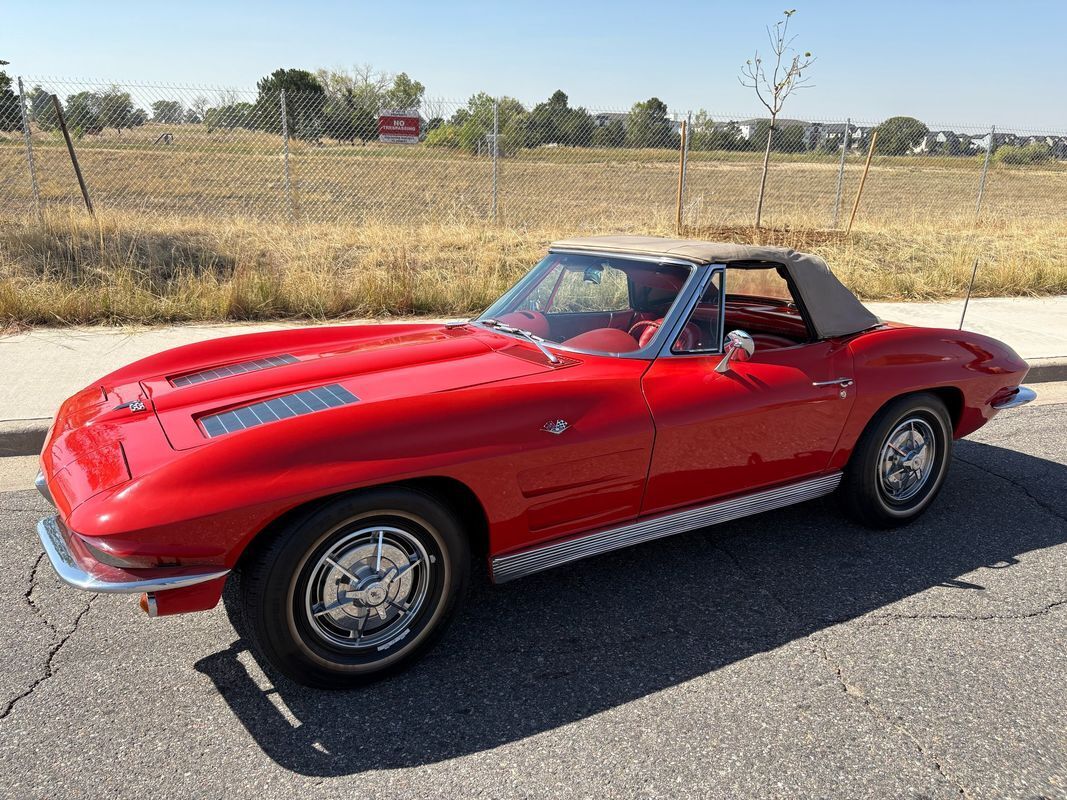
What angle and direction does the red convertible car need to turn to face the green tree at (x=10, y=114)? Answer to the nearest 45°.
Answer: approximately 90° to its right

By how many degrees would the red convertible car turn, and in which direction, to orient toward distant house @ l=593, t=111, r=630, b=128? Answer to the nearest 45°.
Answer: approximately 135° to its right

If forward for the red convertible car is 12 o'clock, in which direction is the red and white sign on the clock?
The red and white sign is roughly at 4 o'clock from the red convertible car.

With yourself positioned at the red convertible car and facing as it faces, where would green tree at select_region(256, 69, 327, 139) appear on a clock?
The green tree is roughly at 4 o'clock from the red convertible car.

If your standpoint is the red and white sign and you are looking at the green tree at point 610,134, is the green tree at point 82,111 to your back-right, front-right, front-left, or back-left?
back-left

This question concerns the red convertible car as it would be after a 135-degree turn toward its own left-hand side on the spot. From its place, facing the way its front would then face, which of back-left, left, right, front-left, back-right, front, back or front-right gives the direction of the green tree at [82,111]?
back-left

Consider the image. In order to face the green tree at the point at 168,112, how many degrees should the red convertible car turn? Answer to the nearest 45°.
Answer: approximately 90° to its right

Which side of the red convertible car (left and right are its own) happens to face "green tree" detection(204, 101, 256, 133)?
right

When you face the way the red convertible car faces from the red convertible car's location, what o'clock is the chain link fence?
The chain link fence is roughly at 4 o'clock from the red convertible car.

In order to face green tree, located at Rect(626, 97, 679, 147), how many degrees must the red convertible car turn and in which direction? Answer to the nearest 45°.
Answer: approximately 135° to its right

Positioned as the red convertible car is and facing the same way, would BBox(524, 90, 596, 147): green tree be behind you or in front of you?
behind

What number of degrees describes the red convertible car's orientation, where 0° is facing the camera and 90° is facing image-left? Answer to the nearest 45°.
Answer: approximately 45°
